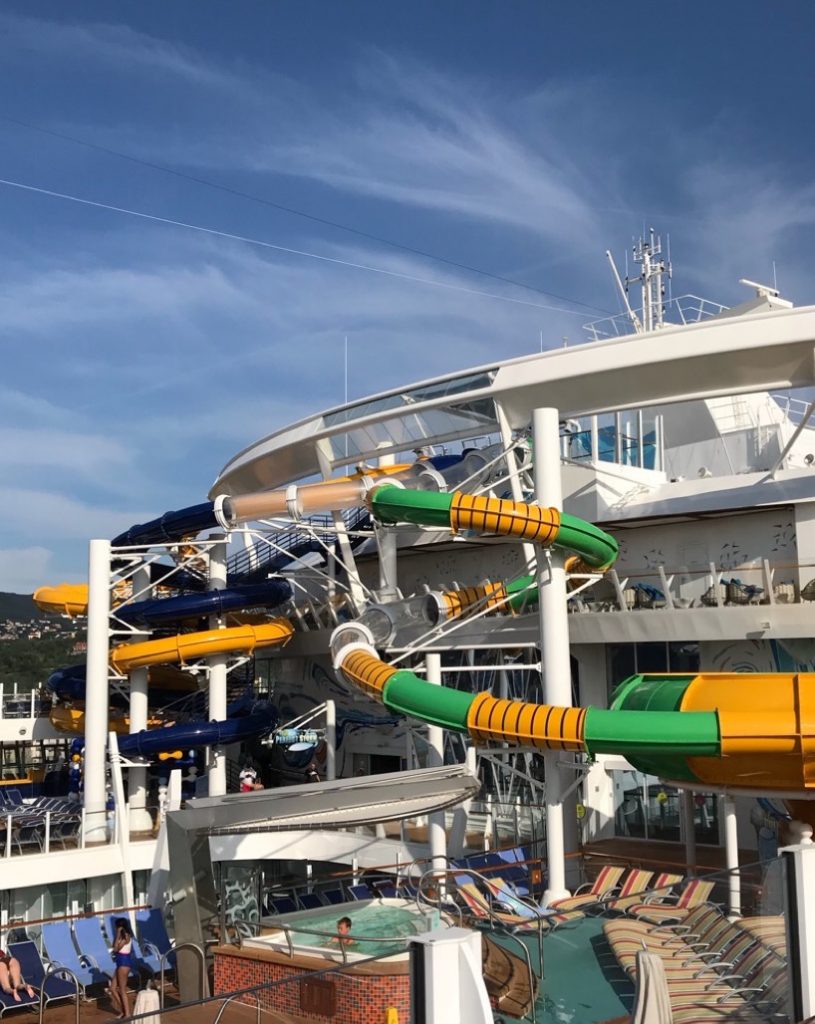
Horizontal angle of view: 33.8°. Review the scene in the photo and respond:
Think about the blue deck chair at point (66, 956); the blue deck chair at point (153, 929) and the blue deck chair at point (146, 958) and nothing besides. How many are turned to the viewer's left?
0

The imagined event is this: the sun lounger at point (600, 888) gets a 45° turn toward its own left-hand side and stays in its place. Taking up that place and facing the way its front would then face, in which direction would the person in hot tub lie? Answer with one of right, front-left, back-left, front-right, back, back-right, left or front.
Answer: front-right

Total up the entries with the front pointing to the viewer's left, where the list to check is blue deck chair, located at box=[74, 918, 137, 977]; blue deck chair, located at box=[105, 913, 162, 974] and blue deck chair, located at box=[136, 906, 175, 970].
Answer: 0

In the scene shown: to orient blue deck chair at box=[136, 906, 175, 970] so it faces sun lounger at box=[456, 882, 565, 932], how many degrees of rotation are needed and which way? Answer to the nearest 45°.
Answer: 0° — it already faces it

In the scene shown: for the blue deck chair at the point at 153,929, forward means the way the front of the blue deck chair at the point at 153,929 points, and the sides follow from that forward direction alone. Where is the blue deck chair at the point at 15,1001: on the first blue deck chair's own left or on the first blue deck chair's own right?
on the first blue deck chair's own right

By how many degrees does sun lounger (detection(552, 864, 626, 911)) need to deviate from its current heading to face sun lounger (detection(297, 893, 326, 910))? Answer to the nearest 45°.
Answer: approximately 45° to its right

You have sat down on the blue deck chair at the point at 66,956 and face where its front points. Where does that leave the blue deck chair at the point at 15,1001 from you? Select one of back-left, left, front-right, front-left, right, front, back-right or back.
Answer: right

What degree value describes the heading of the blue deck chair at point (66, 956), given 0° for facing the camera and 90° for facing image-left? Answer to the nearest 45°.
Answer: approximately 315°

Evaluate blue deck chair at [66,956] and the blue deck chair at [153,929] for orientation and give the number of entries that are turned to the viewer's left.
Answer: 0

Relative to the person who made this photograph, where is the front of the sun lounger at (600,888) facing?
facing the viewer and to the left of the viewer

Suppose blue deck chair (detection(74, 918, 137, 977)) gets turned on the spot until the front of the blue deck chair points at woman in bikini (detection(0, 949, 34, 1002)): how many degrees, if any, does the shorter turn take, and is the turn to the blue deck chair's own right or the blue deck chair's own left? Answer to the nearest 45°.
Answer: approximately 90° to the blue deck chair's own right

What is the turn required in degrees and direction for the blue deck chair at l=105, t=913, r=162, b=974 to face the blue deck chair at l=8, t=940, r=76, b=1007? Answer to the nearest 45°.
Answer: approximately 135° to its right

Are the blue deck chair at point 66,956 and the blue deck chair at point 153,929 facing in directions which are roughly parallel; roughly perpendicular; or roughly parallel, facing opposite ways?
roughly parallel

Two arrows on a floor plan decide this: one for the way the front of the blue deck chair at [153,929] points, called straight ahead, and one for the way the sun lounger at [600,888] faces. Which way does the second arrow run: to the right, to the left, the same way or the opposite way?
to the right
